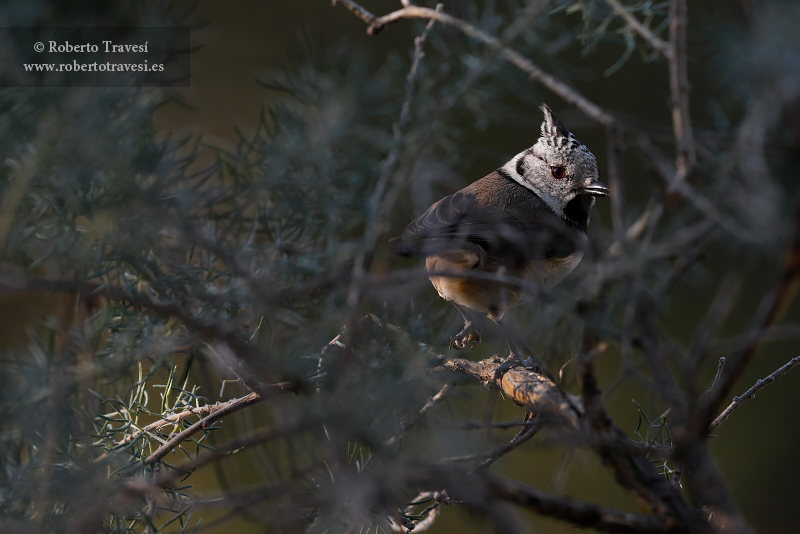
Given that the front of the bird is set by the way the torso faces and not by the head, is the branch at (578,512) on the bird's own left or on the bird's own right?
on the bird's own right

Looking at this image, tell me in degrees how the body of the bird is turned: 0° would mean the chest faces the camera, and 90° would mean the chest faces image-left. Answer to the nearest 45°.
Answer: approximately 270°

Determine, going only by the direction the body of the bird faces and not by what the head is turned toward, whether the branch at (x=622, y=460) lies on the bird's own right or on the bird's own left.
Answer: on the bird's own right
